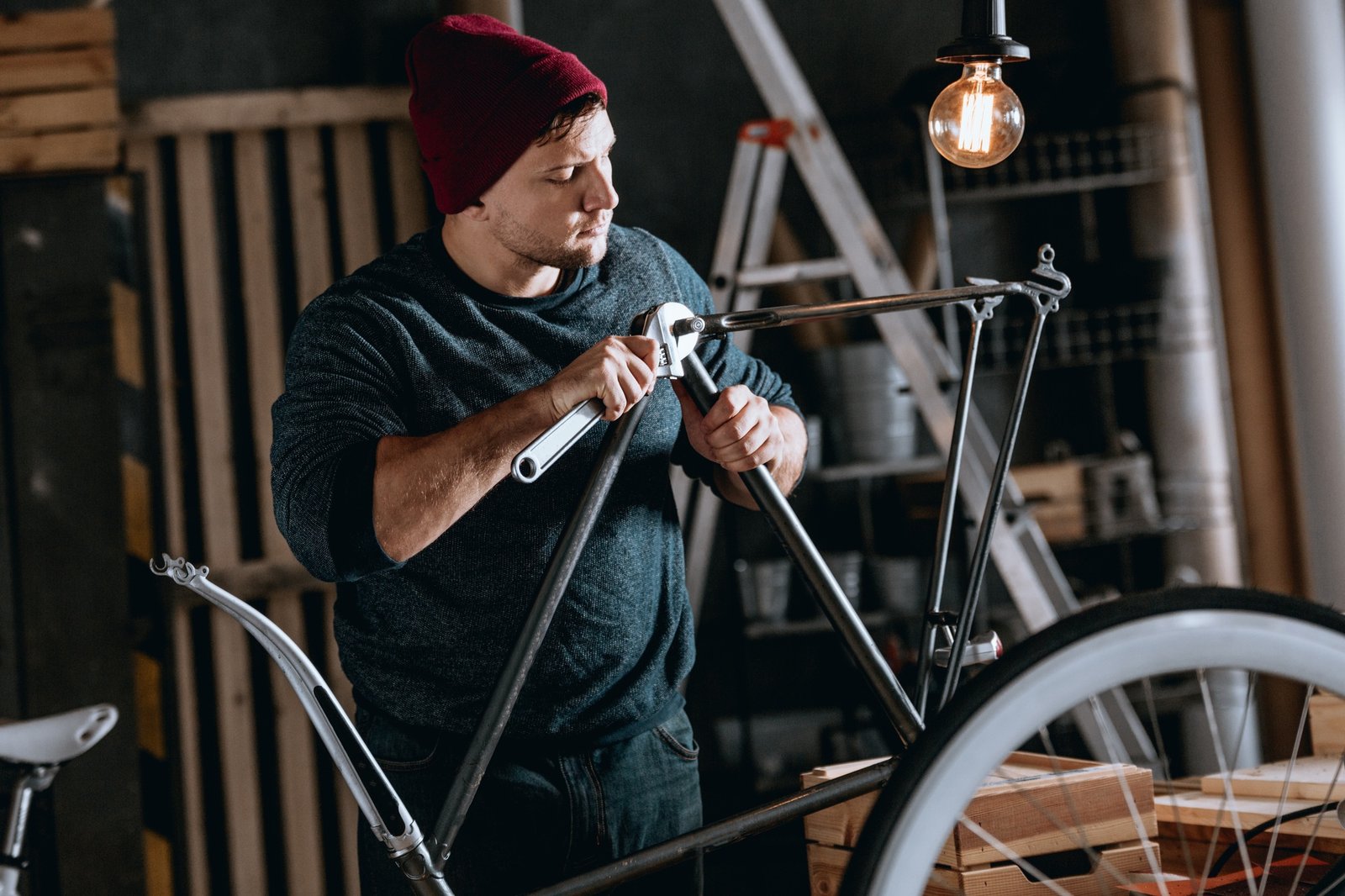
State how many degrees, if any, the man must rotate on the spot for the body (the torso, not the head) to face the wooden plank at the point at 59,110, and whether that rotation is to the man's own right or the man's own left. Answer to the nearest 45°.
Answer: approximately 180°

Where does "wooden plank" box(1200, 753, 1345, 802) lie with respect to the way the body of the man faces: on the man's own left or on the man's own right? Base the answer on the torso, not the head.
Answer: on the man's own left

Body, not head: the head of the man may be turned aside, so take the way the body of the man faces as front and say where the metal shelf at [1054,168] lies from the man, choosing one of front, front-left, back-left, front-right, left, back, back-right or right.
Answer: left

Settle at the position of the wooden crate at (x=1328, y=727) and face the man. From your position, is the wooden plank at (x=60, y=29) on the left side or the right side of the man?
right

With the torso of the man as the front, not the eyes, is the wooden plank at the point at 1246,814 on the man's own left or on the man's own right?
on the man's own left

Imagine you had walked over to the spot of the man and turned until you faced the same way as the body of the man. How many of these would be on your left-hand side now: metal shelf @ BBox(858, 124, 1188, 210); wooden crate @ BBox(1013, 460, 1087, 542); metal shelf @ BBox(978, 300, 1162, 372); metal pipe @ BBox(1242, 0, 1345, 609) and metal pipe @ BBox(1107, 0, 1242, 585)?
5

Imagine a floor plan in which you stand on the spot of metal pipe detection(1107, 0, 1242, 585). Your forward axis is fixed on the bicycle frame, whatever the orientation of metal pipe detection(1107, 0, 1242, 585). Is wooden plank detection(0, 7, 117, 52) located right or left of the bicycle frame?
right

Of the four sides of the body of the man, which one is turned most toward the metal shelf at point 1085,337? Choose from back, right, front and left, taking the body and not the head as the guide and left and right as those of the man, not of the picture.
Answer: left

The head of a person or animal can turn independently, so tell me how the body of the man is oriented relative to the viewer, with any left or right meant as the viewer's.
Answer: facing the viewer and to the right of the viewer

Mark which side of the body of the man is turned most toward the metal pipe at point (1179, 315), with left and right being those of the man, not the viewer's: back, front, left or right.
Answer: left
